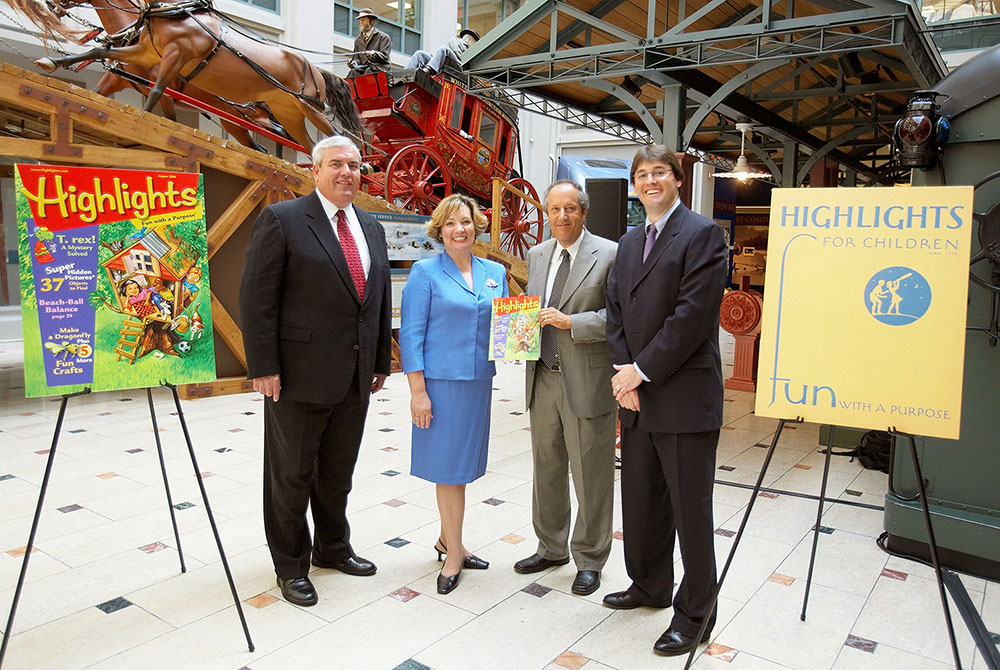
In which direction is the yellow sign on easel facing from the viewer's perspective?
toward the camera

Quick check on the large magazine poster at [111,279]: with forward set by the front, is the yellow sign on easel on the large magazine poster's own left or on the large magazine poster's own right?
on the large magazine poster's own left

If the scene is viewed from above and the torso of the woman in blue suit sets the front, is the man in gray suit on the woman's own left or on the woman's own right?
on the woman's own left

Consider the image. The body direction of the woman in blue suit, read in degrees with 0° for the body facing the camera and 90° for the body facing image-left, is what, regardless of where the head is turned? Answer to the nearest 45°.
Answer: approximately 315°

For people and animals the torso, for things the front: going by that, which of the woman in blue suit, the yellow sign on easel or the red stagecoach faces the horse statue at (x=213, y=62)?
the red stagecoach

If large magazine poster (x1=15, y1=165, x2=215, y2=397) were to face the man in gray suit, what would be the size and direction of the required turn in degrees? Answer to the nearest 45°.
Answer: approximately 90° to its left

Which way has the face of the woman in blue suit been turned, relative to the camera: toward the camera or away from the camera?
toward the camera

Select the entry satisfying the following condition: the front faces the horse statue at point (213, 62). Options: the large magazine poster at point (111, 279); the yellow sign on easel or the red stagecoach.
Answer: the red stagecoach

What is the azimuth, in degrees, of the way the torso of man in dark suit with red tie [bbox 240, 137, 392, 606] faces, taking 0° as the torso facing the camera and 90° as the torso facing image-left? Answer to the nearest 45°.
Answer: approximately 315°

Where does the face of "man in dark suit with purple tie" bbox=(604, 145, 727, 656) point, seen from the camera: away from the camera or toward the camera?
toward the camera

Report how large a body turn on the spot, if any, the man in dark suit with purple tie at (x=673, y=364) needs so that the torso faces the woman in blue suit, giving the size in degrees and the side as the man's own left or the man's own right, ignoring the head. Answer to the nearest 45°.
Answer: approximately 45° to the man's own right

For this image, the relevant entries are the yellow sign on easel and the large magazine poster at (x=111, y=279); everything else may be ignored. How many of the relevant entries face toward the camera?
2

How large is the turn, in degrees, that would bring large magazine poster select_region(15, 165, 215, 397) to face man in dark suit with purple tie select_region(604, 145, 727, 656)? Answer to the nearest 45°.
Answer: approximately 45° to its left

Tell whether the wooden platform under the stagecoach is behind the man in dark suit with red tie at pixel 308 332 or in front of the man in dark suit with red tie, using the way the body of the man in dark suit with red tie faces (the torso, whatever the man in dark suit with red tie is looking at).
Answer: behind

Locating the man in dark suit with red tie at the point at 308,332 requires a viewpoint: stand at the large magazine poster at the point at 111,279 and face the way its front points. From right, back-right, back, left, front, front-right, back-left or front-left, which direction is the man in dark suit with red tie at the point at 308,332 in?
left

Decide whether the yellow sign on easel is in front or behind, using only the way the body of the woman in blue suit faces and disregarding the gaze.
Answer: in front
